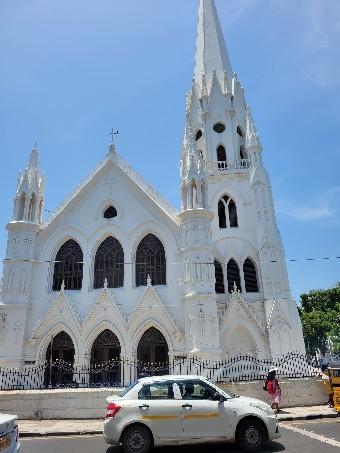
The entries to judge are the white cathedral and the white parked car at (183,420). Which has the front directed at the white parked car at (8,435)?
the white cathedral

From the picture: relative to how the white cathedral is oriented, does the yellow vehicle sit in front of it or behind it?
in front

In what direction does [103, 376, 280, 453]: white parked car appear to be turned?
to the viewer's right

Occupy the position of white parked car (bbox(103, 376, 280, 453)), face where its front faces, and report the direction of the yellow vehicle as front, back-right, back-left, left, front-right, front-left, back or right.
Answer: front-left

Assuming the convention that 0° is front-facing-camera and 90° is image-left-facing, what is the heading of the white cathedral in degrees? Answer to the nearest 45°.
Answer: approximately 0°

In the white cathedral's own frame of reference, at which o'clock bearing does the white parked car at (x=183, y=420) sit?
The white parked car is roughly at 12 o'clock from the white cathedral.

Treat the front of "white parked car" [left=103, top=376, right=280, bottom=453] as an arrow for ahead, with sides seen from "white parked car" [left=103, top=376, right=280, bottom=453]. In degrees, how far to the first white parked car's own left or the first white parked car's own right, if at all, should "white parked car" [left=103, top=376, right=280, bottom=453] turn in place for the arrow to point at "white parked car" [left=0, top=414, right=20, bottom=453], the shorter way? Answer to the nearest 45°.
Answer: approximately 135° to the first white parked car's own right

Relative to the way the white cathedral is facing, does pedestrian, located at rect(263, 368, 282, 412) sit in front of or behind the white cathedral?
in front

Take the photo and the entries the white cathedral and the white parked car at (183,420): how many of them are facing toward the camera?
1

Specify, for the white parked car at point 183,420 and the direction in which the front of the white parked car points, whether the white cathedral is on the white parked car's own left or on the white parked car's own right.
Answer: on the white parked car's own left

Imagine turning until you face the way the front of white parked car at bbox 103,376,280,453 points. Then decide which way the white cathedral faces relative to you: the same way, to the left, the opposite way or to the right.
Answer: to the right

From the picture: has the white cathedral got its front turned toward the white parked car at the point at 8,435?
yes
